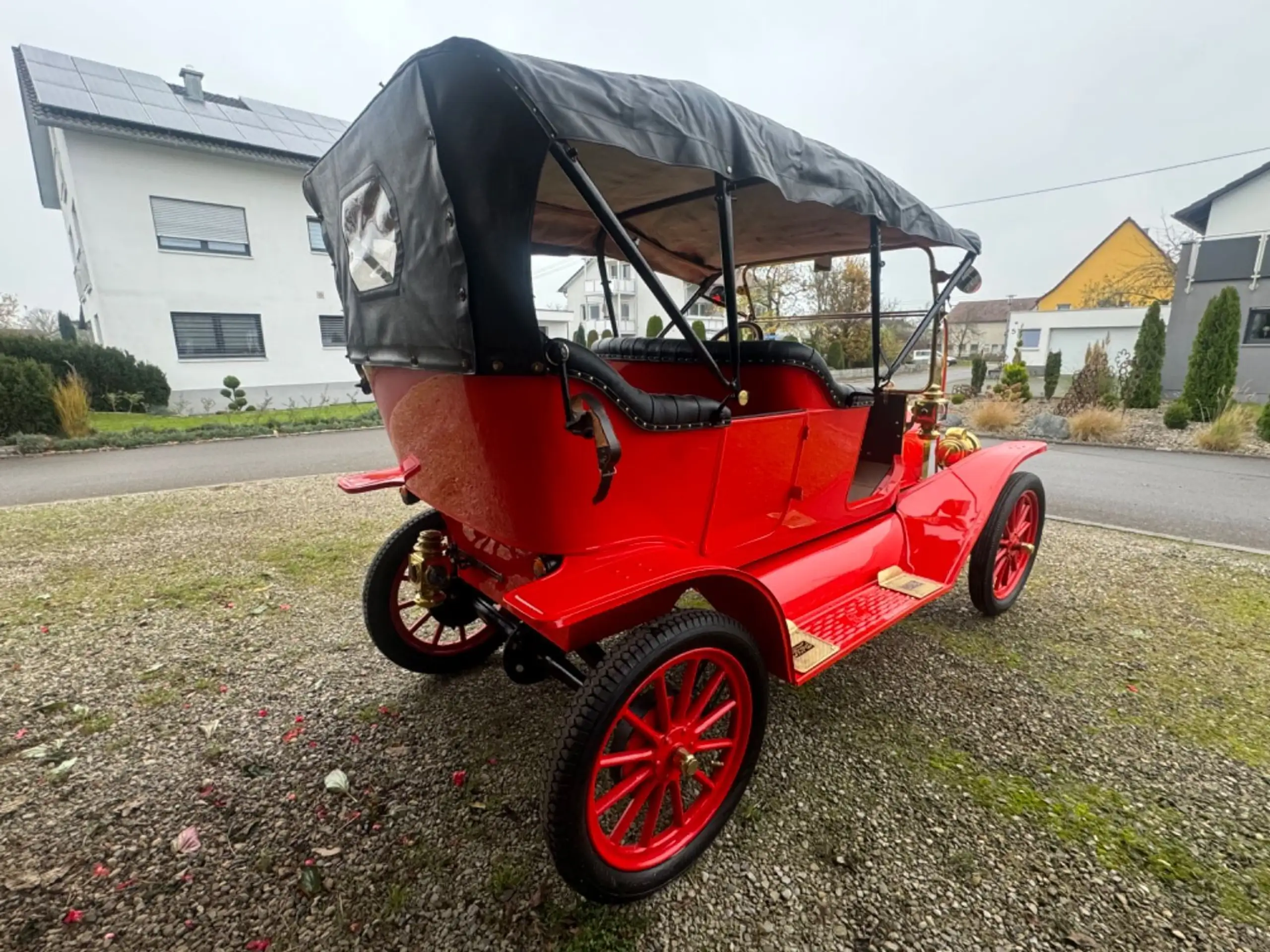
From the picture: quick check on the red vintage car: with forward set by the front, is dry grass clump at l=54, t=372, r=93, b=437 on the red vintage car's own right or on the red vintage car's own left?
on the red vintage car's own left

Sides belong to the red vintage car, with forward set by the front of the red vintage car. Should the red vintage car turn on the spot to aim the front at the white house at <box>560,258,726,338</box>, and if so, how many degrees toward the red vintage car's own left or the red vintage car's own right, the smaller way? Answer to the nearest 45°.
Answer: approximately 45° to the red vintage car's own left

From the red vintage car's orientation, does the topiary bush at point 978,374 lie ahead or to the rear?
ahead

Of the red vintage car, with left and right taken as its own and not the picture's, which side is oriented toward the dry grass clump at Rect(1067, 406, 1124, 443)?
front

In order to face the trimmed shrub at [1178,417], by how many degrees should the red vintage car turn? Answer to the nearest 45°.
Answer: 0° — it already faces it

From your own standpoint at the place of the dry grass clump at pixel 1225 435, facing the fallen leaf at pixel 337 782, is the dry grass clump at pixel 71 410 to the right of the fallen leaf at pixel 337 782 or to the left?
right

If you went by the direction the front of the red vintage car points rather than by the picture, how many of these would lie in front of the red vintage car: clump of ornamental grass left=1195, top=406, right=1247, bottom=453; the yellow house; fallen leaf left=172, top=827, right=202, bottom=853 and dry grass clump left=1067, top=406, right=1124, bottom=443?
3

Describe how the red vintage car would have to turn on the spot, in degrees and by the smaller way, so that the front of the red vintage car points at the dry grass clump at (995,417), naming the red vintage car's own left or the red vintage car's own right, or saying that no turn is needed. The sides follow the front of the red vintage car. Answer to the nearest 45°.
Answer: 0° — it already faces it

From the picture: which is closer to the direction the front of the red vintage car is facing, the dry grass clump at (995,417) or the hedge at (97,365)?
the dry grass clump

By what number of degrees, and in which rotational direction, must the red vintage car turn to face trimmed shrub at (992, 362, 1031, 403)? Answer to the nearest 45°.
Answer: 0° — it already faces it

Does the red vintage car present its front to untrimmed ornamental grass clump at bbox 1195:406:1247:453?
yes

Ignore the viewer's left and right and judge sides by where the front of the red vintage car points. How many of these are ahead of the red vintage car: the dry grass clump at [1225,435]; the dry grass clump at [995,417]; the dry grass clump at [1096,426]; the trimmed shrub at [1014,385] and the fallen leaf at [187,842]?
4

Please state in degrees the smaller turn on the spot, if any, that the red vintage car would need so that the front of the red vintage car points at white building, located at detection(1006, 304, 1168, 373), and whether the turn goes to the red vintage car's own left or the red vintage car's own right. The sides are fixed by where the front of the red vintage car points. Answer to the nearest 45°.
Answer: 0° — it already faces it

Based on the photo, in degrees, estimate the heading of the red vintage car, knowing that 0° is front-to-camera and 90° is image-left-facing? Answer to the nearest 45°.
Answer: approximately 225°

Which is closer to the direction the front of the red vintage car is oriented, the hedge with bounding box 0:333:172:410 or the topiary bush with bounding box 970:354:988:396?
the topiary bush

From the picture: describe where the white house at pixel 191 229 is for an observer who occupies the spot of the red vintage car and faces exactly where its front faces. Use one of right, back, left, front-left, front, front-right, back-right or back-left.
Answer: left
